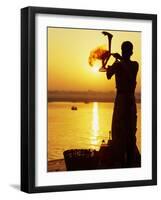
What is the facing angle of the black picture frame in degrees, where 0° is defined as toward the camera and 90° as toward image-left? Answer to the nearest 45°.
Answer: approximately 315°
